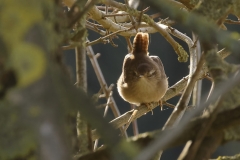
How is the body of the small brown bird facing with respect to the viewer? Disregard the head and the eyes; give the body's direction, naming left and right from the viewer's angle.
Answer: facing the viewer
